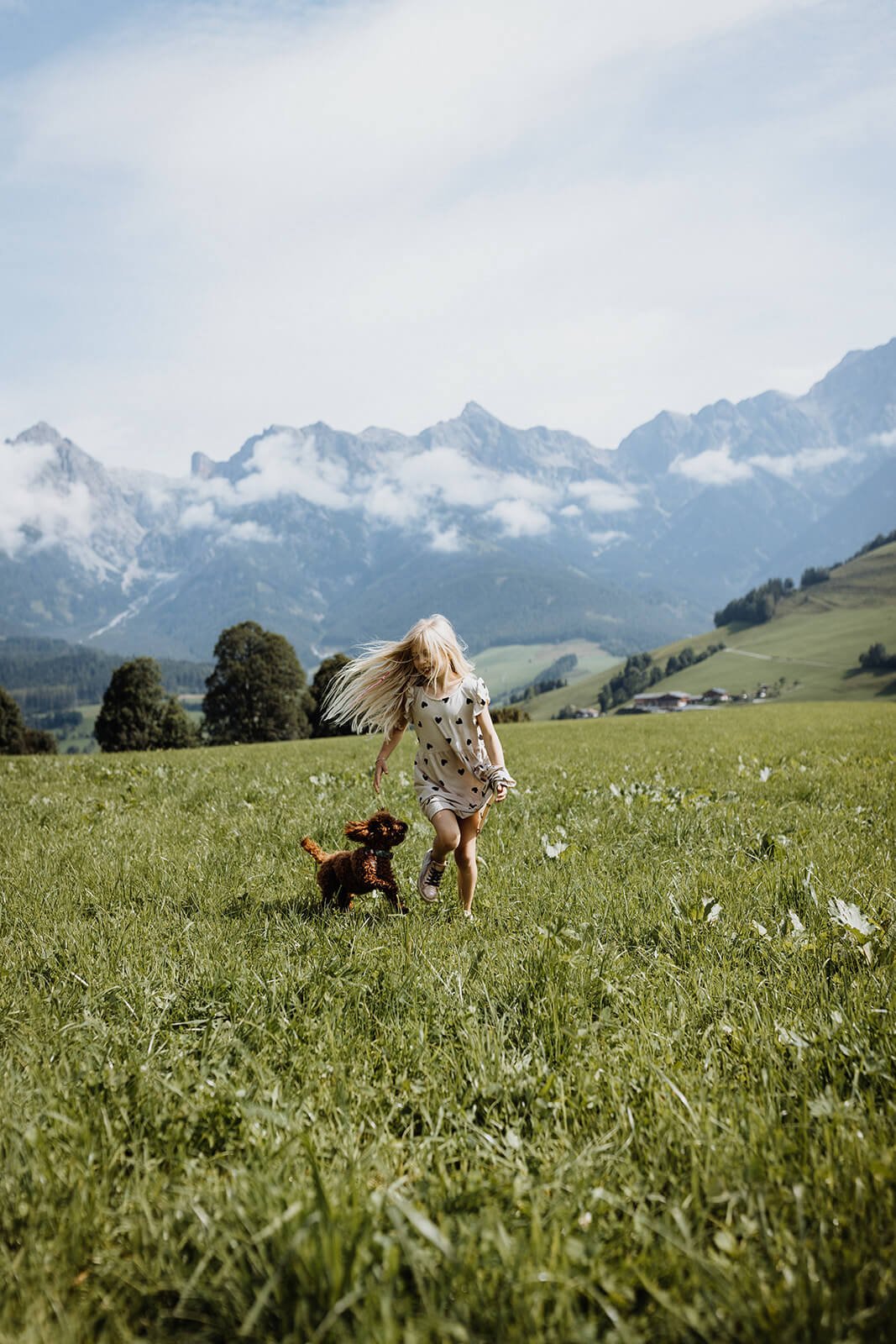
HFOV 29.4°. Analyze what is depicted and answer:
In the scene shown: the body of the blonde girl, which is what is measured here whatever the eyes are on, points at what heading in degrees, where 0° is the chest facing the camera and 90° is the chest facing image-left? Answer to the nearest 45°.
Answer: approximately 0°

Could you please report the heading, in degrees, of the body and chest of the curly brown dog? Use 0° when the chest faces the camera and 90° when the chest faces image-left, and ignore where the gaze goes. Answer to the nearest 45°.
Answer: approximately 270°

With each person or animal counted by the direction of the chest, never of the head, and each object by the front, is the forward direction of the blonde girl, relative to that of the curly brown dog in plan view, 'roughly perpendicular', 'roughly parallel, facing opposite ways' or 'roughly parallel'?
roughly perpendicular

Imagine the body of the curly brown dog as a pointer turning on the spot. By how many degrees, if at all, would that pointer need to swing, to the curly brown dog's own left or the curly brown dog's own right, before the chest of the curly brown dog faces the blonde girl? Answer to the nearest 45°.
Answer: approximately 45° to the curly brown dog's own left

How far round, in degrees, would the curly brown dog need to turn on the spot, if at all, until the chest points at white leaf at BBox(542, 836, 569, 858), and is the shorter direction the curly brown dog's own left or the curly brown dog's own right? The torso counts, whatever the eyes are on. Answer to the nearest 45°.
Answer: approximately 45° to the curly brown dog's own left

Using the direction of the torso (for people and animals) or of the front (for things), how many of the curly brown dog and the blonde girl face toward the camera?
1

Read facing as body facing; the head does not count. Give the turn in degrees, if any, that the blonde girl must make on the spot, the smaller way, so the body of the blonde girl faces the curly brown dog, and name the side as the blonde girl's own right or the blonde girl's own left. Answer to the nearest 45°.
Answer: approximately 45° to the blonde girl's own right
